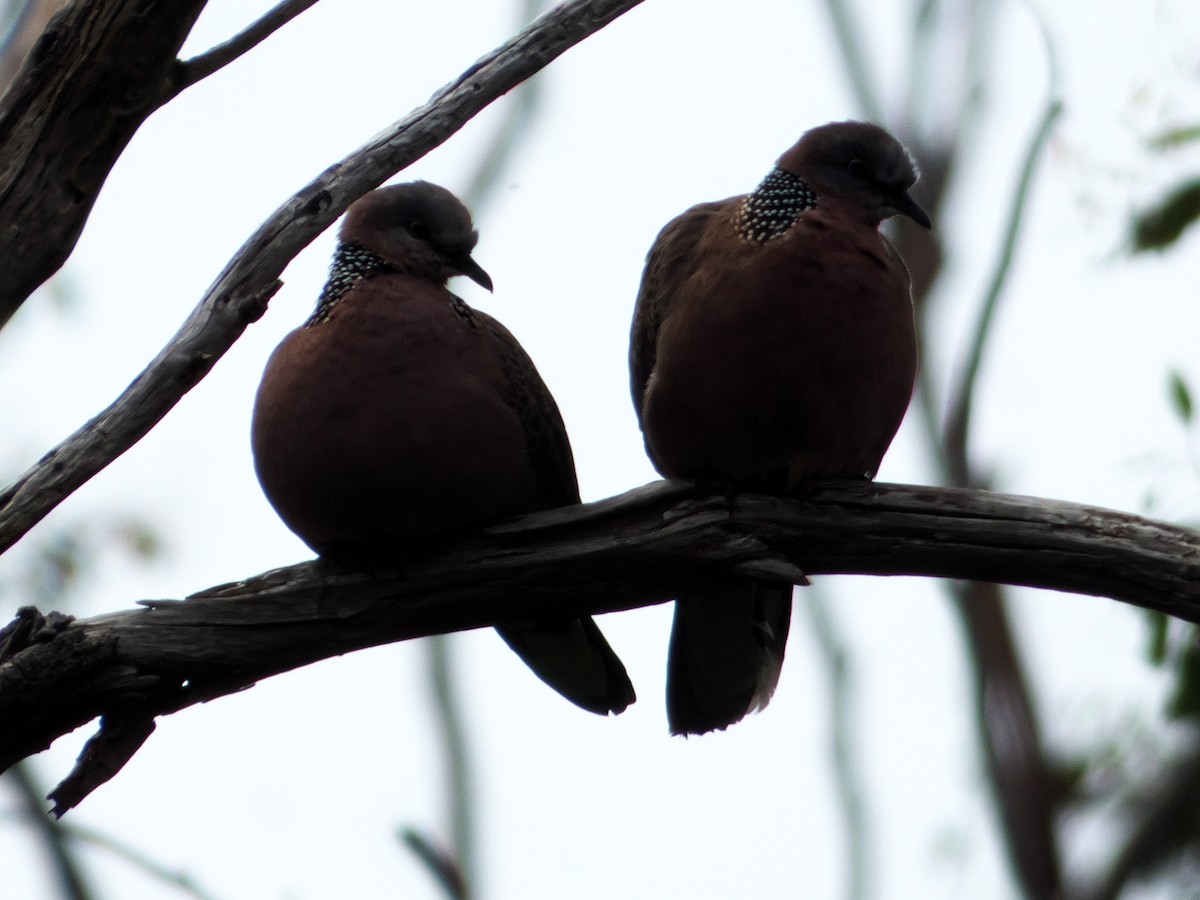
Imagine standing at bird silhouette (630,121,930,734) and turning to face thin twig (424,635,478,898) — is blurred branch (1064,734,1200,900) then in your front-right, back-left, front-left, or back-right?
front-right

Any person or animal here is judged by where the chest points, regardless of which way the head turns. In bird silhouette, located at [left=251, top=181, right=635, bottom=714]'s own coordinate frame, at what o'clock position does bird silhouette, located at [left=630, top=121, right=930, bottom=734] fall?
bird silhouette, located at [left=630, top=121, right=930, bottom=734] is roughly at 8 o'clock from bird silhouette, located at [left=251, top=181, right=635, bottom=714].

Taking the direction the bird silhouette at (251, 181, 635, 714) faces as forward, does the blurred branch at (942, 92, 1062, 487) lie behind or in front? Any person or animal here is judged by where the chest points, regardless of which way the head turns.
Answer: behind

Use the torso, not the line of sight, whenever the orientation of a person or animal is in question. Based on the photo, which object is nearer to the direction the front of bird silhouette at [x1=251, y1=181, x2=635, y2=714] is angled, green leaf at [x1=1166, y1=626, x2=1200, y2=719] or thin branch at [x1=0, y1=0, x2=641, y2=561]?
the thin branch

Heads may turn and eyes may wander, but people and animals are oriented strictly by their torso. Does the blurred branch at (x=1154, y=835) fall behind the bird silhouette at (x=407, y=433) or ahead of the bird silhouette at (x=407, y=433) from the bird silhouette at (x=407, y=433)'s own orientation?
behind

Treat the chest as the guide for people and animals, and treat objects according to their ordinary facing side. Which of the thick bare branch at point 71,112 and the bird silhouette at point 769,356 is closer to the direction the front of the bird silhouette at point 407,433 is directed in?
the thick bare branch

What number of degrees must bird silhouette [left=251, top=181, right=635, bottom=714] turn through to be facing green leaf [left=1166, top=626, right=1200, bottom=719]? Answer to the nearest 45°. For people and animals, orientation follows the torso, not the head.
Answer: approximately 135° to its left

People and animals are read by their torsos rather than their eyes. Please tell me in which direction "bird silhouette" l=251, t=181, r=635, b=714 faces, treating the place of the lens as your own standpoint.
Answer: facing the viewer and to the left of the viewer

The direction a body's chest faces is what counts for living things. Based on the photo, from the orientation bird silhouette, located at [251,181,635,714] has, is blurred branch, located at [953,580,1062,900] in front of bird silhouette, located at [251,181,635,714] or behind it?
behind

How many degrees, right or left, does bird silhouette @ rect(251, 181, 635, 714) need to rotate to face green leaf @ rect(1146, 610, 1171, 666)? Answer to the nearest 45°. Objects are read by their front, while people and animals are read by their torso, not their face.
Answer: approximately 135° to its left

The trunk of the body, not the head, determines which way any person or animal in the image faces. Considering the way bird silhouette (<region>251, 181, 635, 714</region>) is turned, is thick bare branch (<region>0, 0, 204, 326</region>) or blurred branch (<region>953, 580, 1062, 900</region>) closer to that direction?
the thick bare branch
